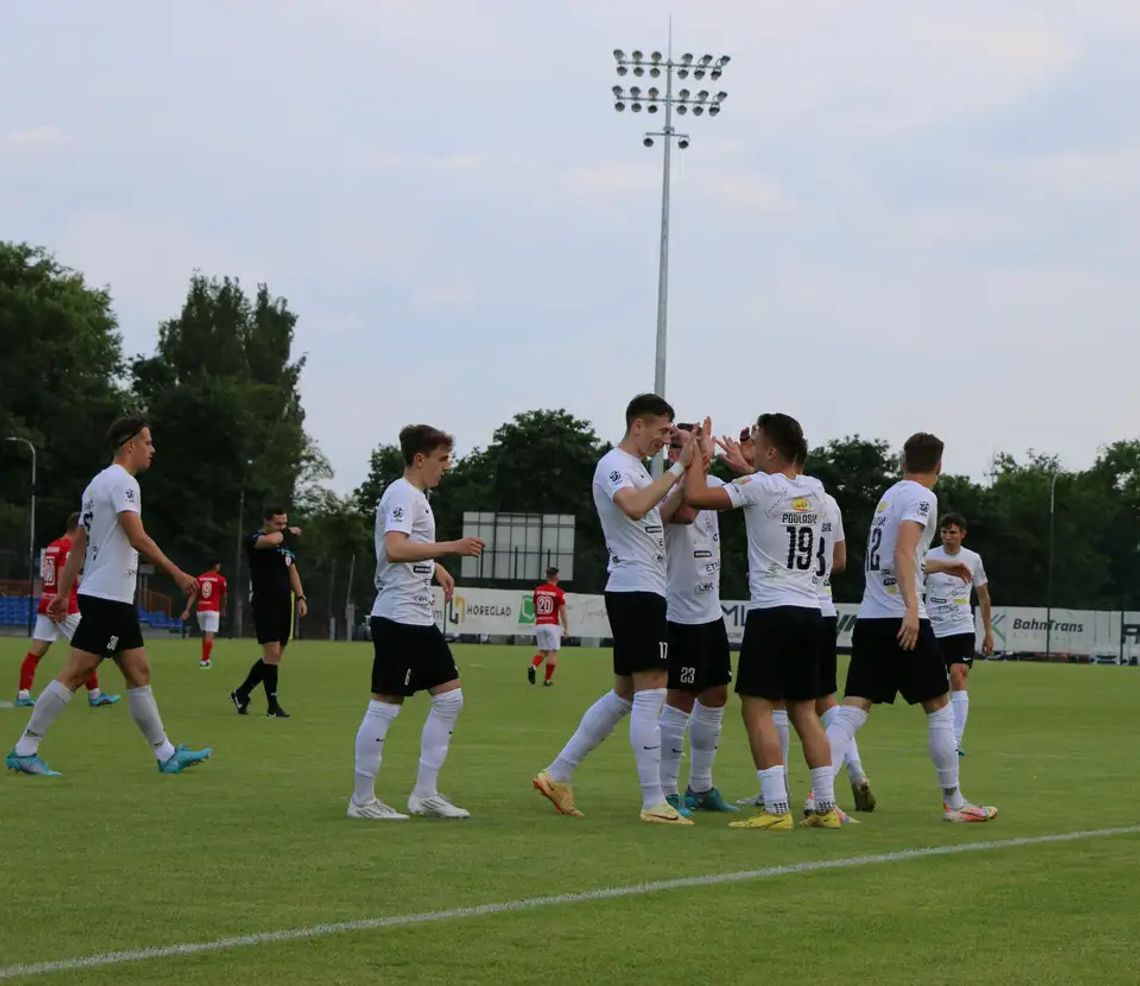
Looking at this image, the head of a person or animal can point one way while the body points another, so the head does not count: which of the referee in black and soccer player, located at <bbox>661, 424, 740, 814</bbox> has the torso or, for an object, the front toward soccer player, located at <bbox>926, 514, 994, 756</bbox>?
the referee in black

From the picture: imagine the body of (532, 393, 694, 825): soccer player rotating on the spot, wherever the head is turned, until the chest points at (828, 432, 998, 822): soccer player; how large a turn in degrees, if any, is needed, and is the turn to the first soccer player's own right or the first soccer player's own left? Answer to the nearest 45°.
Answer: approximately 45° to the first soccer player's own left

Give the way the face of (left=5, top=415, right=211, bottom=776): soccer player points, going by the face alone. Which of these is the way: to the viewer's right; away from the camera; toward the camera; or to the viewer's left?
to the viewer's right

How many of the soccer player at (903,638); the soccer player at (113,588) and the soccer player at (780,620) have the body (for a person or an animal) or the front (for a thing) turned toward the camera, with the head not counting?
0

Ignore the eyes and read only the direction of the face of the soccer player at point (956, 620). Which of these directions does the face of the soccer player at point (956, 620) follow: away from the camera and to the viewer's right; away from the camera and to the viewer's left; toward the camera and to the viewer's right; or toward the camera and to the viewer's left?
toward the camera and to the viewer's left

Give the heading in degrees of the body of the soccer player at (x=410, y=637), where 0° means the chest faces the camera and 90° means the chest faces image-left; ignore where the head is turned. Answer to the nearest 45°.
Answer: approximately 270°

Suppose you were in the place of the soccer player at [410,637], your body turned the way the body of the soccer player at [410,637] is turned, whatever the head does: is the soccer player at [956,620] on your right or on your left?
on your left

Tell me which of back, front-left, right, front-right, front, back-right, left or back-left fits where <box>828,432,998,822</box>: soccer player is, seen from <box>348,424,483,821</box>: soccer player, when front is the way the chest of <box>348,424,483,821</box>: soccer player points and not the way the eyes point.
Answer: front

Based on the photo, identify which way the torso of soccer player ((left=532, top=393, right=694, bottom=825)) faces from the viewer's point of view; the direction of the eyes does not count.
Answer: to the viewer's right

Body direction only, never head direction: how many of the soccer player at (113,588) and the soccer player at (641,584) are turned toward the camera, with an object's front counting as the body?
0

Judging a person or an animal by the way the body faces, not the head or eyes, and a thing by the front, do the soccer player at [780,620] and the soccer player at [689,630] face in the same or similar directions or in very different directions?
very different directions

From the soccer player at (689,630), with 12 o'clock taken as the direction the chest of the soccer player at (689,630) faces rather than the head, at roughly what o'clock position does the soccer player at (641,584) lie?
the soccer player at (641,584) is roughly at 2 o'clock from the soccer player at (689,630).

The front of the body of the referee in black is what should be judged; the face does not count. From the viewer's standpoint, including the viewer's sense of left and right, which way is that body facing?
facing the viewer and to the right of the viewer

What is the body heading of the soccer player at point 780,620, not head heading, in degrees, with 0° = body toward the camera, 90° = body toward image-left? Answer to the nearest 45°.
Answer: approximately 135°

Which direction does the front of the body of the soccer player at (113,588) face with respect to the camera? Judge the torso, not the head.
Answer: to the viewer's right
